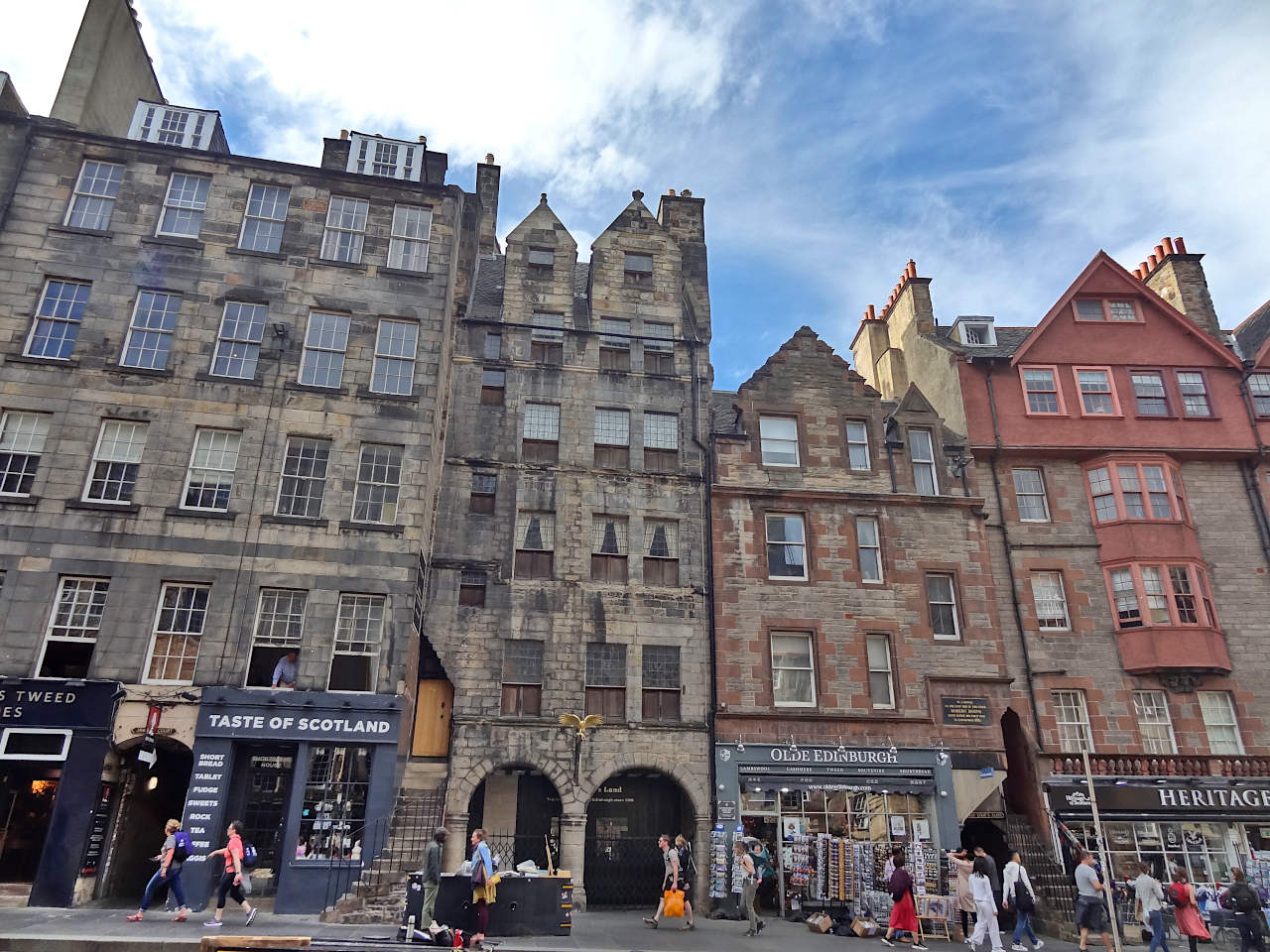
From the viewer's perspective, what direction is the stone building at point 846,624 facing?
toward the camera

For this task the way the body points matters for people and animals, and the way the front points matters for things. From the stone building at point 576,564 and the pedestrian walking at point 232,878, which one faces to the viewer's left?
the pedestrian walking

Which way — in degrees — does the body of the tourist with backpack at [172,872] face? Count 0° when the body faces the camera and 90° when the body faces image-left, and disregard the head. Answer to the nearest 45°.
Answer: approximately 90°

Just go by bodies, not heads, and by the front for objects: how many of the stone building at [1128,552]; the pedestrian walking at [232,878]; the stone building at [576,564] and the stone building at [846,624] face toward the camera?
3

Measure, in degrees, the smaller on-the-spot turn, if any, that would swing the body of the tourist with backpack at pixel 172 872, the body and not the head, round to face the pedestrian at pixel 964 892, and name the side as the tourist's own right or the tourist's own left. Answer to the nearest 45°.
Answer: approximately 180°

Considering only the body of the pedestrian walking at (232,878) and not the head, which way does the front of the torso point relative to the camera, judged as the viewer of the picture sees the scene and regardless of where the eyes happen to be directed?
to the viewer's left

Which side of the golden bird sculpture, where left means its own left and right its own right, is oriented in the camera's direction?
front

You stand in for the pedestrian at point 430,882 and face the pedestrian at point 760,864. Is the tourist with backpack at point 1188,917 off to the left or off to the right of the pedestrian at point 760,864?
right

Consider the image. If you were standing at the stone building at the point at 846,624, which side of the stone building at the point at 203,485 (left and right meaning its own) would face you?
left

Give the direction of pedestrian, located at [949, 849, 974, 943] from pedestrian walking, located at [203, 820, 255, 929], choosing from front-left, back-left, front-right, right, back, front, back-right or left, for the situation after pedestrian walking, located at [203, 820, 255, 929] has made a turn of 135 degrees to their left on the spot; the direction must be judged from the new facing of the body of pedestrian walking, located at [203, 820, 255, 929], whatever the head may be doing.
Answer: front-left

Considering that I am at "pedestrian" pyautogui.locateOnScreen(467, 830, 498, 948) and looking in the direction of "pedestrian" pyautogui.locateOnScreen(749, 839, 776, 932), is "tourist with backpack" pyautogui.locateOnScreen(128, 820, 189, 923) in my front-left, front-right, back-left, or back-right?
back-left

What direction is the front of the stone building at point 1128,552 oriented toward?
toward the camera
